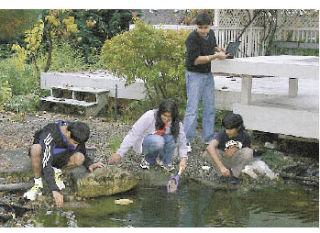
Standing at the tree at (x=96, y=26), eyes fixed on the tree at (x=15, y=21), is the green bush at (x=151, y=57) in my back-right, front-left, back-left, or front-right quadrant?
back-left

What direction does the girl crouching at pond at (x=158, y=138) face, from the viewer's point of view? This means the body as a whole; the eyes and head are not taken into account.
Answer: toward the camera

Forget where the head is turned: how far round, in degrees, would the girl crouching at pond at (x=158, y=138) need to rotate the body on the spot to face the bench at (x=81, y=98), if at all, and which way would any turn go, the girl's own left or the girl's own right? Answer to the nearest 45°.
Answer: approximately 135° to the girl's own right

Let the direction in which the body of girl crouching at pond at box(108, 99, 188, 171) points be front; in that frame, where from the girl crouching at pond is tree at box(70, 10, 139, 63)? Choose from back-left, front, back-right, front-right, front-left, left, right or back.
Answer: back-right

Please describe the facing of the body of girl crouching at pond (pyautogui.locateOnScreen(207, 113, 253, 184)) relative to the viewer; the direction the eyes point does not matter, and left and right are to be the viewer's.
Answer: facing the viewer

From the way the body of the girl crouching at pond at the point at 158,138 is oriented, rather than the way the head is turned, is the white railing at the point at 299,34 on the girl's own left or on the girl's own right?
on the girl's own left

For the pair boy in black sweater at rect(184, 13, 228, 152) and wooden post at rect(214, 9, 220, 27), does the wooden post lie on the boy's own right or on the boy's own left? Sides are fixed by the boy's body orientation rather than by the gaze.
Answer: on the boy's own left

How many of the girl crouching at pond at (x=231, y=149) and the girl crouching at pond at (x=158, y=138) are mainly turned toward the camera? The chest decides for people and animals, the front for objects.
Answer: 2

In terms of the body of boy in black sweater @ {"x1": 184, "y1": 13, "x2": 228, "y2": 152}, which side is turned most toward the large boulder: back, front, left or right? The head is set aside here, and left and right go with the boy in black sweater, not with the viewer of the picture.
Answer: right

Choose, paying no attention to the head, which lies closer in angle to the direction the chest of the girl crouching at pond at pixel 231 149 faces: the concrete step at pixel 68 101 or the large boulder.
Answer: the large boulder

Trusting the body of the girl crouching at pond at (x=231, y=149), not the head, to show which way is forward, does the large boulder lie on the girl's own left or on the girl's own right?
on the girl's own right
